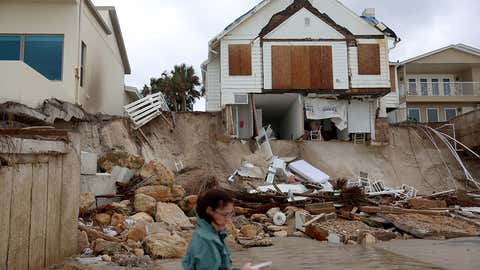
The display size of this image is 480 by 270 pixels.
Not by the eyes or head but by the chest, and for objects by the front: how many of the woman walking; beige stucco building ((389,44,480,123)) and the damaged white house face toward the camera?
2

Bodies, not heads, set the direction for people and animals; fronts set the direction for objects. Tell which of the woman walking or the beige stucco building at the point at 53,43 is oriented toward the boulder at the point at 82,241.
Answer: the beige stucco building

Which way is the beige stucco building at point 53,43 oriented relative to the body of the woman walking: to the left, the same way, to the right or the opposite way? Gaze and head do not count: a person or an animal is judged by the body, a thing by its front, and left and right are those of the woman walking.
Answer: to the right

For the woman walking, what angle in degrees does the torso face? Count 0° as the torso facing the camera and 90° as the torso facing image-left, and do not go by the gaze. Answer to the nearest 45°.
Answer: approximately 270°

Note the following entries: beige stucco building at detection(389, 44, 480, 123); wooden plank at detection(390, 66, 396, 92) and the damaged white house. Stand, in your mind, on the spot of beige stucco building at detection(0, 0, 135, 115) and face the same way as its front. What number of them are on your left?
3
